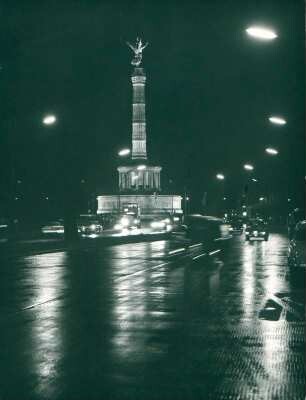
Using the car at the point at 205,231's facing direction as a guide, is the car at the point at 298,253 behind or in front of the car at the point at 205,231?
behind
